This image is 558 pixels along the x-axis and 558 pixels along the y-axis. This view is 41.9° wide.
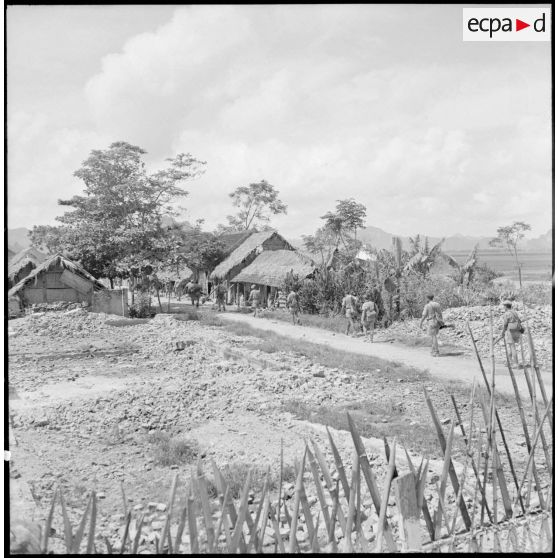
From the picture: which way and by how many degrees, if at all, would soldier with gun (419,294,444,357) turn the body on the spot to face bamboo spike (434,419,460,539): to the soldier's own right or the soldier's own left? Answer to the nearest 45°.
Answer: approximately 135° to the soldier's own left

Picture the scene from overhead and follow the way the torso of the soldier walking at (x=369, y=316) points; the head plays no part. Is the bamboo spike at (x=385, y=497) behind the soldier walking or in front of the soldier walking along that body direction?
behind

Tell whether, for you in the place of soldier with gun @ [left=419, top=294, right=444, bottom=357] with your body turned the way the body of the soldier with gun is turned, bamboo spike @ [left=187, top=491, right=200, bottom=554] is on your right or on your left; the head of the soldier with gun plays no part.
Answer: on your left

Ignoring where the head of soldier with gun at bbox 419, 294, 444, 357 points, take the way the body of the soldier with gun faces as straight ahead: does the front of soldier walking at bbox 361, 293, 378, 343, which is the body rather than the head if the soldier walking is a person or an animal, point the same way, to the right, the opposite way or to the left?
the same way

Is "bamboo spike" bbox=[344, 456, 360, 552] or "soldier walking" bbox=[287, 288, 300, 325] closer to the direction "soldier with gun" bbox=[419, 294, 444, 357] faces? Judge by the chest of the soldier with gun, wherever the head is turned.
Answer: the soldier walking

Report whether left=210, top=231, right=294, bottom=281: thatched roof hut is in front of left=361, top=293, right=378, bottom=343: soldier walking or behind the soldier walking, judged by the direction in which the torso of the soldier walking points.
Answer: in front

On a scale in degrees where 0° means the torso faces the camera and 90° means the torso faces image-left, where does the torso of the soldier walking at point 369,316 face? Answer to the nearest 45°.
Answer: approximately 135°

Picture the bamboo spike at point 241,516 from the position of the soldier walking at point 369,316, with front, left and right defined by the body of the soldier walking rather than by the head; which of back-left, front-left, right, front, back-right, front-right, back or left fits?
back-left

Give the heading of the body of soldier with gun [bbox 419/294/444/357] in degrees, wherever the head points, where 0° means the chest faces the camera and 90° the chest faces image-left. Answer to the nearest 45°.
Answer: approximately 135°

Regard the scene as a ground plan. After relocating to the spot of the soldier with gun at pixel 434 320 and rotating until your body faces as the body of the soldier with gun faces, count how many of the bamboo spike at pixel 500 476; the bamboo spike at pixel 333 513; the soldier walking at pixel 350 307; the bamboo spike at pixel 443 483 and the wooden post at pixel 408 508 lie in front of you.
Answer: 1

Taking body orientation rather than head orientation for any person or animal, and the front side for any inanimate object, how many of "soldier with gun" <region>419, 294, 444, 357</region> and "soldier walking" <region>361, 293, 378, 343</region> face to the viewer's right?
0

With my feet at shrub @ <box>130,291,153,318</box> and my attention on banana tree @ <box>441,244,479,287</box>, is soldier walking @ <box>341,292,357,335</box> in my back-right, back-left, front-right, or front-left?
front-right

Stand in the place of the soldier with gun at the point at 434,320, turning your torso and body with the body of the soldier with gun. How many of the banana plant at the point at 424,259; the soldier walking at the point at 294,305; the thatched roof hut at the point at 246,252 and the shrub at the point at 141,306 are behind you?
0

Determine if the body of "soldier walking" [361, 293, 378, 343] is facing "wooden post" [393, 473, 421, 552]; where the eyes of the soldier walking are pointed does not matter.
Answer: no
